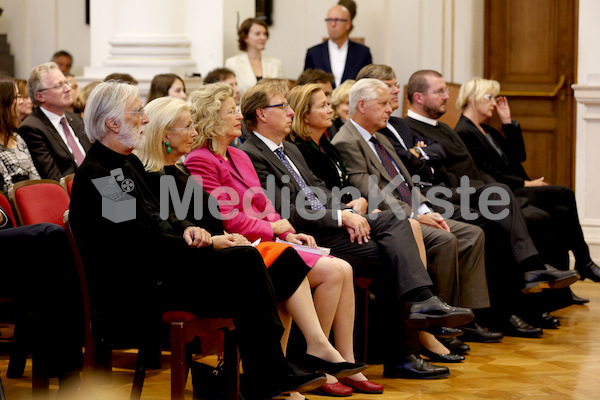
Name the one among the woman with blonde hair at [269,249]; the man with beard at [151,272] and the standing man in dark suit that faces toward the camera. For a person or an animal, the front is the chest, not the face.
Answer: the standing man in dark suit

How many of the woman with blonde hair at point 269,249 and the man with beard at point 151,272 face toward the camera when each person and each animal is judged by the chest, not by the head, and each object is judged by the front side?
0

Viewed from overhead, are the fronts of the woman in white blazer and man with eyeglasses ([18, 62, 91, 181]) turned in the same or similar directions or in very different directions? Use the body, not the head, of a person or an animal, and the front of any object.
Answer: same or similar directions

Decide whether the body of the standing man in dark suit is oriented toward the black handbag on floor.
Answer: yes

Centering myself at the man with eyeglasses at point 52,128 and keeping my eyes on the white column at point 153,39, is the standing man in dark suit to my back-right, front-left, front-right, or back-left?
front-right

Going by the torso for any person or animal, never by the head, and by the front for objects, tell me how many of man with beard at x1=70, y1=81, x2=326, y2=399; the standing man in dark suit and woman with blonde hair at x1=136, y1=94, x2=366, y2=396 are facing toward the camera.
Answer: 1

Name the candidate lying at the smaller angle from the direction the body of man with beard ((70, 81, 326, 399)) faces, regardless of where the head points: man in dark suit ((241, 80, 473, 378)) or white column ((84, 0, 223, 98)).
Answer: the man in dark suit

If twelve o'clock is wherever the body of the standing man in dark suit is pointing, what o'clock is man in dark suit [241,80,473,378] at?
The man in dark suit is roughly at 12 o'clock from the standing man in dark suit.

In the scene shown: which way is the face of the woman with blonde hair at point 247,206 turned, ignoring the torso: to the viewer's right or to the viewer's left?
to the viewer's right

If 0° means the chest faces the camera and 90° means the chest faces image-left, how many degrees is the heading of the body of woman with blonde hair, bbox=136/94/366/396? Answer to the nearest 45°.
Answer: approximately 270°

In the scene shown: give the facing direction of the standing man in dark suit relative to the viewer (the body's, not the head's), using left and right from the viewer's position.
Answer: facing the viewer

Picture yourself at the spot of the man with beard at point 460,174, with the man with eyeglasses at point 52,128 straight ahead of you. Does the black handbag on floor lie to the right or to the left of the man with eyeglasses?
left

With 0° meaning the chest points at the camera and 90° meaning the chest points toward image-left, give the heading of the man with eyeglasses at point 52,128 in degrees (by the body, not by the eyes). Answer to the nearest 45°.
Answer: approximately 315°
